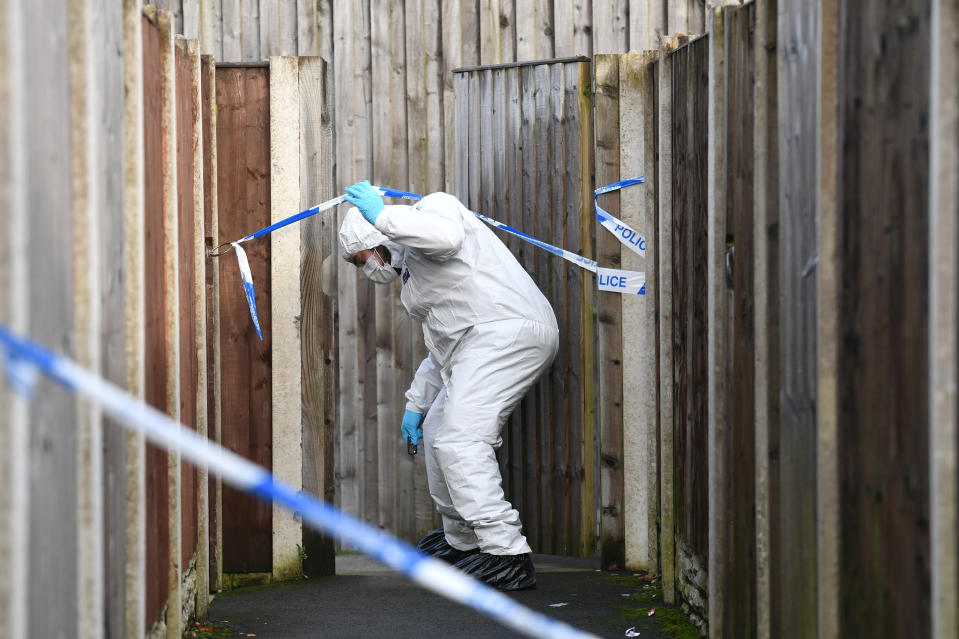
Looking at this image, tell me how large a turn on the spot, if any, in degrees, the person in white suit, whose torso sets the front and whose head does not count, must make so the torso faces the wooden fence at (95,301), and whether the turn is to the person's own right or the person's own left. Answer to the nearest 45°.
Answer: approximately 90° to the person's own left

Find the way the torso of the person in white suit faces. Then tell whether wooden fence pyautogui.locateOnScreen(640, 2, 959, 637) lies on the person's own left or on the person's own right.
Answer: on the person's own left

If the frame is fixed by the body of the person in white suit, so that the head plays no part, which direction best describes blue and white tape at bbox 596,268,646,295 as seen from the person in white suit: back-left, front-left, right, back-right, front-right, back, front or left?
back

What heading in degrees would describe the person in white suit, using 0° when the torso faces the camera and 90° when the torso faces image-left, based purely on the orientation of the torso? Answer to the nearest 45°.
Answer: approximately 90°

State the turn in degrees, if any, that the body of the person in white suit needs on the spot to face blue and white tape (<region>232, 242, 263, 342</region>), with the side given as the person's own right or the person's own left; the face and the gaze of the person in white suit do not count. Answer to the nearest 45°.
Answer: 0° — they already face it

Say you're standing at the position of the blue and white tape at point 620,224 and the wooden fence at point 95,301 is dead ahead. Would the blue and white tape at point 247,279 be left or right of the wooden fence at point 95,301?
right

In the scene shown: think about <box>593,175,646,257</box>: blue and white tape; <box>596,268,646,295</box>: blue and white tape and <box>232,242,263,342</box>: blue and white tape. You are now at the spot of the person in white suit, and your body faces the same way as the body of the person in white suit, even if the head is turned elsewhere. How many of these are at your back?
2

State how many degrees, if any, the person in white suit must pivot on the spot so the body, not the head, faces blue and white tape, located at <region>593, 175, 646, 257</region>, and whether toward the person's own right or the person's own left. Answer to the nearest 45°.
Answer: approximately 180°
